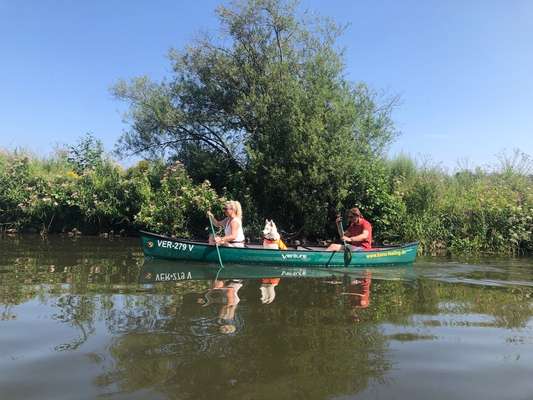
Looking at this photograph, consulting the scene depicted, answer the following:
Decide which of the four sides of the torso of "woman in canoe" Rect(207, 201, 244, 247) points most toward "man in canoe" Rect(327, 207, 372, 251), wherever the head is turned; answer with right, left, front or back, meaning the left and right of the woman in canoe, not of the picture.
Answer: back

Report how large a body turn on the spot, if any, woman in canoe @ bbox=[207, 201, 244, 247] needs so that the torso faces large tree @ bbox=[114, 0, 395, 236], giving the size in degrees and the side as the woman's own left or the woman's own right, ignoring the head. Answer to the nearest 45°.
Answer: approximately 90° to the woman's own right

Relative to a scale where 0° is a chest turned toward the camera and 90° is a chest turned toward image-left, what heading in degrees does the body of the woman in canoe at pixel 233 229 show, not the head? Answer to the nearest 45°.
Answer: approximately 90°

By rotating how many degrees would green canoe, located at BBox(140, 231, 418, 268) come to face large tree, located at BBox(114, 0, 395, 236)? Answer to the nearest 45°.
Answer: approximately 90° to its right

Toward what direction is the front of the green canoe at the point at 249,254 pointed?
to the viewer's left
